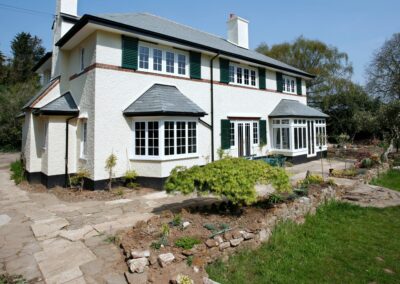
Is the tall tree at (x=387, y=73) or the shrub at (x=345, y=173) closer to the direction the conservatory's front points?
the shrub

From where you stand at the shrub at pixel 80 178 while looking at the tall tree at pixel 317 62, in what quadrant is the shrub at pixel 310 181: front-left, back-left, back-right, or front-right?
front-right

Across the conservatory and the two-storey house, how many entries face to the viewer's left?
0

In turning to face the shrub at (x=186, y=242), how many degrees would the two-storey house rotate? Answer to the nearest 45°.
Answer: approximately 45° to its right

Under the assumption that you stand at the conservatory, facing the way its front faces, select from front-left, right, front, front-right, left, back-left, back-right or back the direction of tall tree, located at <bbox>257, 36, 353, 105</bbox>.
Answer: back-left

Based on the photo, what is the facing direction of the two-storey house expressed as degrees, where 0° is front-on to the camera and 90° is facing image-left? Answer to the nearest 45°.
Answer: approximately 315°

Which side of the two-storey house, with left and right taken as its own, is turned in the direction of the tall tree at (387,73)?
left

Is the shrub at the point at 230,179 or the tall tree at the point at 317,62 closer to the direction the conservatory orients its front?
the shrub

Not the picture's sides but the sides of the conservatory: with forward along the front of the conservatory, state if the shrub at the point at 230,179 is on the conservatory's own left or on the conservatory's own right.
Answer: on the conservatory's own right

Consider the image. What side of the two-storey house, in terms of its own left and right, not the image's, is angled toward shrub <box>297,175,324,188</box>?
front

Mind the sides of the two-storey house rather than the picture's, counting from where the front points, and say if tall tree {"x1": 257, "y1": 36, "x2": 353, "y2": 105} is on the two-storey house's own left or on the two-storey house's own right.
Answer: on the two-storey house's own left

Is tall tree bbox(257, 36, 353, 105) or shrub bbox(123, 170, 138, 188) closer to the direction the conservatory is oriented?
the shrub

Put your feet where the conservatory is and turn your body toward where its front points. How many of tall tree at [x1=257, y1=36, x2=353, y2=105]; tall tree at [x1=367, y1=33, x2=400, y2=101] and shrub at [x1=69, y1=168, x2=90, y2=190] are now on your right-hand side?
1
